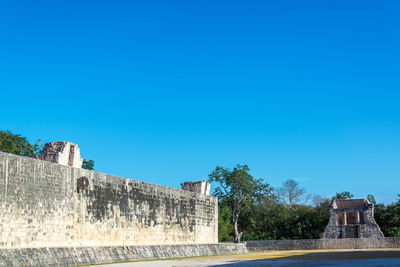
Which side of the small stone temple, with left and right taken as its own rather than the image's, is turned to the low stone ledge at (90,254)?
front

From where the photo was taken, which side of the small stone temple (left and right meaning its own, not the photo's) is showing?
front

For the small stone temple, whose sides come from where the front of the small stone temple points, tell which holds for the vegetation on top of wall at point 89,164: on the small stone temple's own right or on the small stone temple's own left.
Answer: on the small stone temple's own right

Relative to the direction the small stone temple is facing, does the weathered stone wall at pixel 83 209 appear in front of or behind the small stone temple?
in front

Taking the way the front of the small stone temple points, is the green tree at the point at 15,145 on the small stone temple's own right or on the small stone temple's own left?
on the small stone temple's own right

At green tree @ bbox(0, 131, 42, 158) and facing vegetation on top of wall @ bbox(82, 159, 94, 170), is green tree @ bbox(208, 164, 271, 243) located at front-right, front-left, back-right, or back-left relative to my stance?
front-right

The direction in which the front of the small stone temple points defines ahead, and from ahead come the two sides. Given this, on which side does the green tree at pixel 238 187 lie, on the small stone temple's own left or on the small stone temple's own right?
on the small stone temple's own right

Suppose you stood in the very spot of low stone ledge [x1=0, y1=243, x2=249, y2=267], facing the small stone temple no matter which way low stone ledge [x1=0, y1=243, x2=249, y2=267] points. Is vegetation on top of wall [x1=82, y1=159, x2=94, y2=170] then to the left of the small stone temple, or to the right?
left
